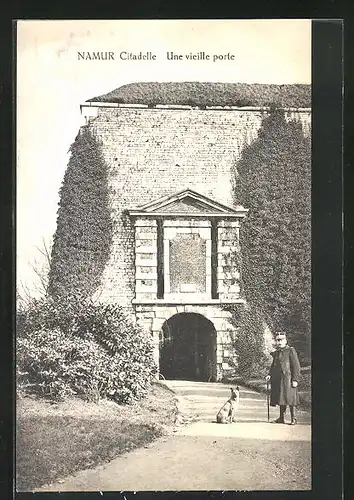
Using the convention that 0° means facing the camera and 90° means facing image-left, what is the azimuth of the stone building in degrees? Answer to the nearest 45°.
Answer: approximately 0°

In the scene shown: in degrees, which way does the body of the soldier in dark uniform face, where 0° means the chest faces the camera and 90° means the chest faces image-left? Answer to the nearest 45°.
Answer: approximately 45°

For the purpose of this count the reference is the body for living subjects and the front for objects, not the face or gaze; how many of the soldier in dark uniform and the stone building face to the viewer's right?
0

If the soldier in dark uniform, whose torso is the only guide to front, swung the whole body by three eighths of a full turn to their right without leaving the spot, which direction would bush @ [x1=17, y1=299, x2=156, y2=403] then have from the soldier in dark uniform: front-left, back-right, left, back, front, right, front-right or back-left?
left
